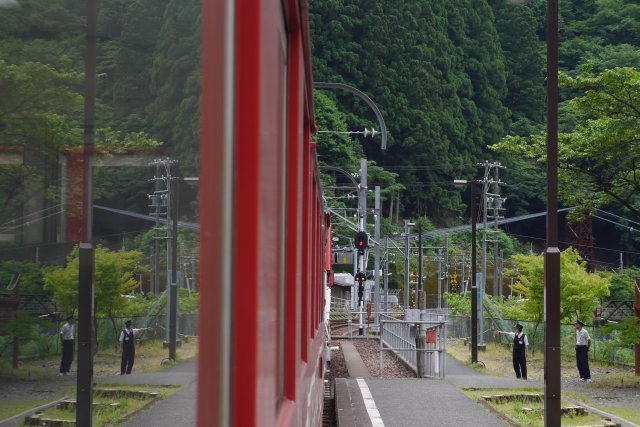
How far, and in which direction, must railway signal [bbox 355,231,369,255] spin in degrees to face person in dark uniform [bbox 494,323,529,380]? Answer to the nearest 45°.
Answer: approximately 45° to its left

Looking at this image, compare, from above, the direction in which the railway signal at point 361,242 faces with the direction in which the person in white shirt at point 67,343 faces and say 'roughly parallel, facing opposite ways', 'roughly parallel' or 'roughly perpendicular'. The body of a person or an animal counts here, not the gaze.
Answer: roughly perpendicular

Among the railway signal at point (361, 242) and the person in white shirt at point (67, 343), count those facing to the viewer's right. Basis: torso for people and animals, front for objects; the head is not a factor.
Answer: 1

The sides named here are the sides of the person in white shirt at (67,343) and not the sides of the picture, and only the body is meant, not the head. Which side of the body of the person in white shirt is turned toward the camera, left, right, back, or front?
right
